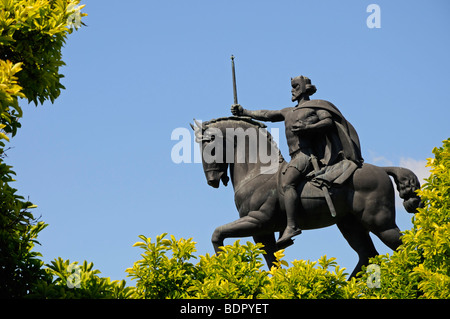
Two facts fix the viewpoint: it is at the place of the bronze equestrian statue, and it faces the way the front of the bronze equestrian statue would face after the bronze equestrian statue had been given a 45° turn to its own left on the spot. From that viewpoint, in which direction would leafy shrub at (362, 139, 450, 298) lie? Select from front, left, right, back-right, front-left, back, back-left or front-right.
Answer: left

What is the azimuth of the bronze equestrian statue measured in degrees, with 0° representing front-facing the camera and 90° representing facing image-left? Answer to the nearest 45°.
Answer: approximately 90°
